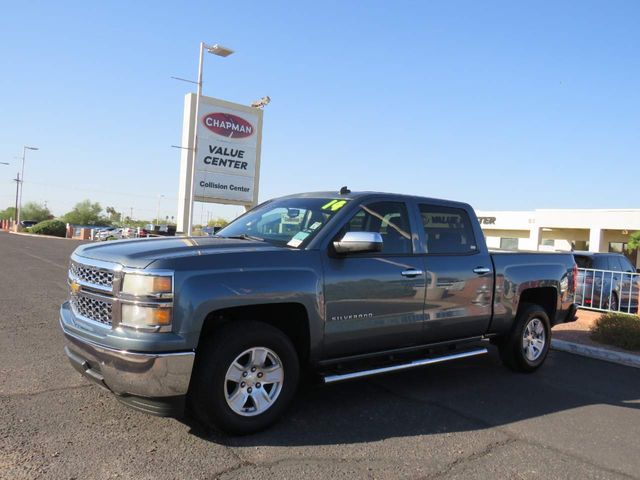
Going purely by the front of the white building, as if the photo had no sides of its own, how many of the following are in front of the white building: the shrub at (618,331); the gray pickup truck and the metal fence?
3

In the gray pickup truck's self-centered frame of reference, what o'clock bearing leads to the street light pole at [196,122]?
The street light pole is roughly at 4 o'clock from the gray pickup truck.

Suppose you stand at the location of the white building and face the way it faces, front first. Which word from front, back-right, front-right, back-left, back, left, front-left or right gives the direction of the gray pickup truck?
front

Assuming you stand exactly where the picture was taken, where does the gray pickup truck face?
facing the viewer and to the left of the viewer

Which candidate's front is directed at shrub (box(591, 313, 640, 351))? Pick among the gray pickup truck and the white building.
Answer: the white building

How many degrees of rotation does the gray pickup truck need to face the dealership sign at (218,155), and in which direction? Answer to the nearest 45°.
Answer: approximately 135° to its right

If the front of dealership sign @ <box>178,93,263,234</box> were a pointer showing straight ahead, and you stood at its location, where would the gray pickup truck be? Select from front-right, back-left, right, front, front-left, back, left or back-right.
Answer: front-right

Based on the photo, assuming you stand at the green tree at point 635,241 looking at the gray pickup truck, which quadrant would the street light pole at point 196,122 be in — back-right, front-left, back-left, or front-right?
front-right

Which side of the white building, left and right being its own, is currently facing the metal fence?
front

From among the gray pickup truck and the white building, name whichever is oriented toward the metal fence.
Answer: the white building

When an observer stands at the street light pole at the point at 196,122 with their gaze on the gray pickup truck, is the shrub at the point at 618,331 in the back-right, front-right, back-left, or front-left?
front-left

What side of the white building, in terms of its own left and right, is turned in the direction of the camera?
front

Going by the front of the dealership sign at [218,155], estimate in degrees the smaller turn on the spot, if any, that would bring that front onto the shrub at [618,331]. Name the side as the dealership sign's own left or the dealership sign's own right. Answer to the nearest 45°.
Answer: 0° — it already faces it

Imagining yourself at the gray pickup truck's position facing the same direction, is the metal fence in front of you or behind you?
behind

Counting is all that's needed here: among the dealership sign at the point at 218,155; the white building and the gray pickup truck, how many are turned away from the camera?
0

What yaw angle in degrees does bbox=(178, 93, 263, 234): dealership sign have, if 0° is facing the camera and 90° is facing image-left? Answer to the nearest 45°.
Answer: approximately 315°

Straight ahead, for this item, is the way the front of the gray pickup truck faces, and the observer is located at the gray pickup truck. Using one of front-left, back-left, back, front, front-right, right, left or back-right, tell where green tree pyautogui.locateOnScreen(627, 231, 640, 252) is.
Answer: back
